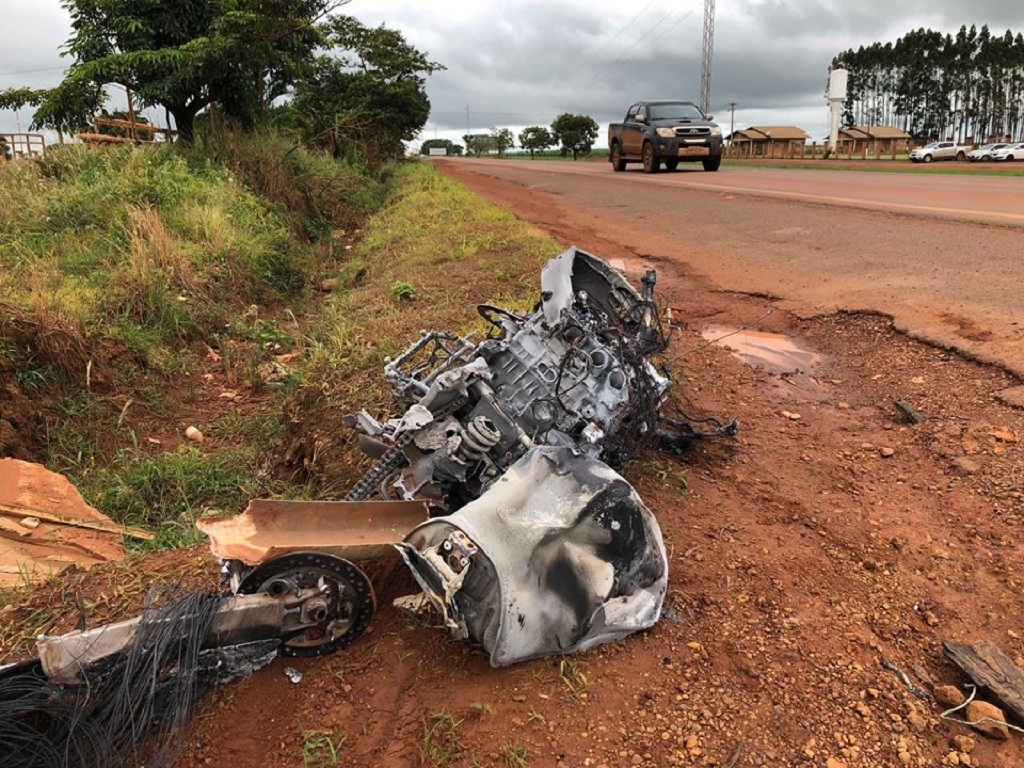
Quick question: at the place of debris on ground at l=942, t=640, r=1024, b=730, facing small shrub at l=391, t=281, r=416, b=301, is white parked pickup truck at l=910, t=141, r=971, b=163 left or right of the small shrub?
right

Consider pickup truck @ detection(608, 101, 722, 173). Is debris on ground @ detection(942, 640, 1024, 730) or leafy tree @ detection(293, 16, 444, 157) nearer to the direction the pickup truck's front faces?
the debris on ground

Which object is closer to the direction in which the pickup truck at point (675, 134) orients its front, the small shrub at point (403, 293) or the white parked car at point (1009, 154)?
the small shrub

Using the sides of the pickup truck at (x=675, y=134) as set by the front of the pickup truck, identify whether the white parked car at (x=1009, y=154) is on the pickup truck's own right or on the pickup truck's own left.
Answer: on the pickup truck's own left

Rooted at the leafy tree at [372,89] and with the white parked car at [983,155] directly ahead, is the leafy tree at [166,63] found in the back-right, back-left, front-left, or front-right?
back-right

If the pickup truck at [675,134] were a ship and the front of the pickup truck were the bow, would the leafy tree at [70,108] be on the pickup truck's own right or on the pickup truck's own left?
on the pickup truck's own right

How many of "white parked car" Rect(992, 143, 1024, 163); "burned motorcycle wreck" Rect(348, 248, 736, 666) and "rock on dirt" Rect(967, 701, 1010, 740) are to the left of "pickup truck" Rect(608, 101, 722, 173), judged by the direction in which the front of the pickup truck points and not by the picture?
1

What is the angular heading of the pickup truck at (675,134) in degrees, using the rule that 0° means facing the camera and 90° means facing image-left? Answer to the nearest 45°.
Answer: approximately 315°

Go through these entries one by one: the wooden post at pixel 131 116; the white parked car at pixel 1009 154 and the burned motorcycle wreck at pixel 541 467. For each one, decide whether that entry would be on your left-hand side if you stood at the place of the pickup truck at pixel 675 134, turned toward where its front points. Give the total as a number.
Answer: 1

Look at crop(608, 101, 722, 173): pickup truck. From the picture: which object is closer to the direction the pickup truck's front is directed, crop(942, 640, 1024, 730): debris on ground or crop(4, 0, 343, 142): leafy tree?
the debris on ground

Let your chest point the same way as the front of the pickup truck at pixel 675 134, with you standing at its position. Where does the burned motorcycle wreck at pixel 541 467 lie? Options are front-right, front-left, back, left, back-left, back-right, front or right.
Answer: front-right

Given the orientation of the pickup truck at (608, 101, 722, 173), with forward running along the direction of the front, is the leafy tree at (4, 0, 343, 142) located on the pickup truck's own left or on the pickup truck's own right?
on the pickup truck's own right
